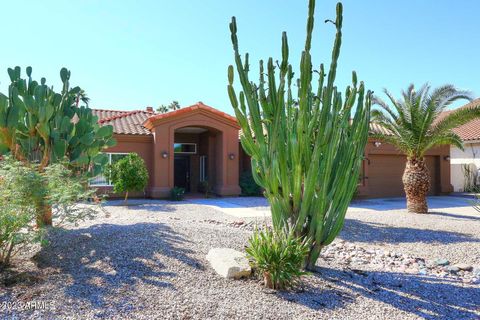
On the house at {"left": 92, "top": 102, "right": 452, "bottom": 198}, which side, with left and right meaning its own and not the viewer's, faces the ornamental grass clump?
front

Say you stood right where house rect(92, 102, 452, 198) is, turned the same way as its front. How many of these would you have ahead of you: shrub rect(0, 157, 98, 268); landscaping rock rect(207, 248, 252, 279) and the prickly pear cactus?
3

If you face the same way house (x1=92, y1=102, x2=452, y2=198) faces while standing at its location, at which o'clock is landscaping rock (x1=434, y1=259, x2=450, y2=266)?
The landscaping rock is roughly at 11 o'clock from the house.

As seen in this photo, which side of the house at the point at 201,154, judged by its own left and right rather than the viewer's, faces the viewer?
front

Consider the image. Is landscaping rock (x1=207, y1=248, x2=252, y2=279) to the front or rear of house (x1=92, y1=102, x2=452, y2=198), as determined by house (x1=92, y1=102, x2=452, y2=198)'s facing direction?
to the front

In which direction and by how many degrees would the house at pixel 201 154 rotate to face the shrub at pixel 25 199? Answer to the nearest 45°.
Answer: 0° — it already faces it

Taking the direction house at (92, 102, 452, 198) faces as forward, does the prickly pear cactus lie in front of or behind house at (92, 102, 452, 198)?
in front

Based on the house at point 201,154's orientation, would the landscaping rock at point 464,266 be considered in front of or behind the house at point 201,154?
in front

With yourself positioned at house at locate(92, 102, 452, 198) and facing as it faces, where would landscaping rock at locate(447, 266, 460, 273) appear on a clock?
The landscaping rock is roughly at 11 o'clock from the house.

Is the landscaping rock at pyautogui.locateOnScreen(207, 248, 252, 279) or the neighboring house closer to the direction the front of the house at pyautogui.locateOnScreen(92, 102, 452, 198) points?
the landscaping rock
